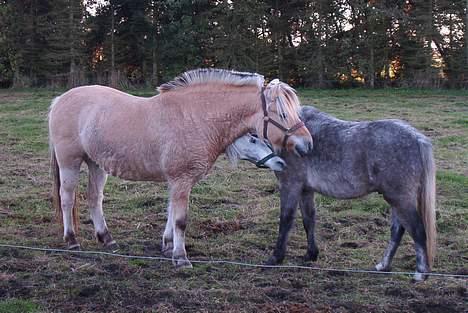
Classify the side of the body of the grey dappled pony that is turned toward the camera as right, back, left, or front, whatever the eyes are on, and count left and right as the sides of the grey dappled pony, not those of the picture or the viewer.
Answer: left

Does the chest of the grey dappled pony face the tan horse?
yes
